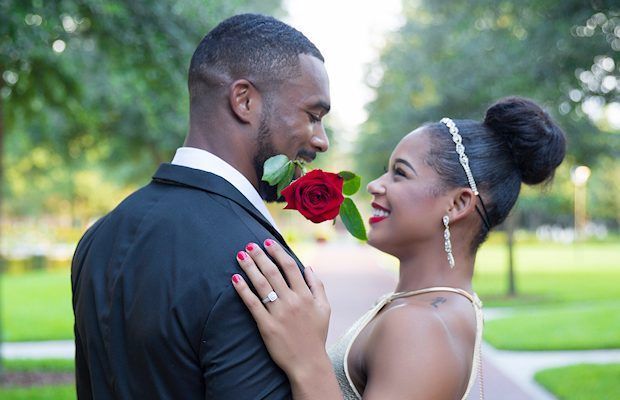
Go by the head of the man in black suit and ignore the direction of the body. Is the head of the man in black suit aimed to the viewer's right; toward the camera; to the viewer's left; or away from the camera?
to the viewer's right

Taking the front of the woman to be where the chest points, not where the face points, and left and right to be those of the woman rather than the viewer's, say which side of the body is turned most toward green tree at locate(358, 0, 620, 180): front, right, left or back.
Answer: right

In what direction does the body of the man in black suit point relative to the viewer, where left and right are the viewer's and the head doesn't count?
facing away from the viewer and to the right of the viewer

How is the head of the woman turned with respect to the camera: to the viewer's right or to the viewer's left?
to the viewer's left

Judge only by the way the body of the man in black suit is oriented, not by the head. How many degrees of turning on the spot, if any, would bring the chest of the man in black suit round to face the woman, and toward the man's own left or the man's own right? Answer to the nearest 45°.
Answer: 0° — they already face them

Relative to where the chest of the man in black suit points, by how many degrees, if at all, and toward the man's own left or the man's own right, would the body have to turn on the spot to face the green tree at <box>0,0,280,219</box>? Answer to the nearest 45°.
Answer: approximately 45° to the man's own left

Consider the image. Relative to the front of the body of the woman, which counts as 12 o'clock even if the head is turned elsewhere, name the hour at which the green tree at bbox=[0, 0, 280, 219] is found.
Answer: The green tree is roughly at 2 o'clock from the woman.

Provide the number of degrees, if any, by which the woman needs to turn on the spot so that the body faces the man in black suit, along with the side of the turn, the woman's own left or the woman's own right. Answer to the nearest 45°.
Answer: approximately 45° to the woman's own left

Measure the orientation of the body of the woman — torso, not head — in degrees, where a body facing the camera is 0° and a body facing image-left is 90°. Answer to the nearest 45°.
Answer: approximately 90°

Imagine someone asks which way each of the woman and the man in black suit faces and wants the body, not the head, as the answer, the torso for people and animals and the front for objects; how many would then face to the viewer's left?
1

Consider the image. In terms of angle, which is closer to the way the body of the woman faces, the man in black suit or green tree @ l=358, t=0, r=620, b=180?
the man in black suit
